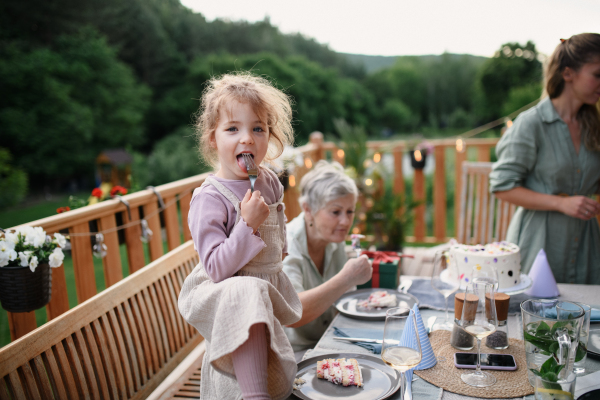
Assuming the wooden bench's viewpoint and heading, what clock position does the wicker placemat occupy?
The wicker placemat is roughly at 12 o'clock from the wooden bench.

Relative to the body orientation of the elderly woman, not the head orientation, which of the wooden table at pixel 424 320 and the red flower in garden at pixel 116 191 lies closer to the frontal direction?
the wooden table

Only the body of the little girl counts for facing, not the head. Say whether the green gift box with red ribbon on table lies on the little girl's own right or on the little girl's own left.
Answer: on the little girl's own left

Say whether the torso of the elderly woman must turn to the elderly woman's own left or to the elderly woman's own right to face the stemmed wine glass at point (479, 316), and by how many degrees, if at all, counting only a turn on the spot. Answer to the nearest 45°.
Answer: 0° — they already face it

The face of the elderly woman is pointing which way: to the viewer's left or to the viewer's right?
to the viewer's right

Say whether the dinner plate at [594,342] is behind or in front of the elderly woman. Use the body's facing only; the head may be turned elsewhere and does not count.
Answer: in front

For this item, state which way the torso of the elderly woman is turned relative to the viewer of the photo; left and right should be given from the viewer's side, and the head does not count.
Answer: facing the viewer and to the right of the viewer

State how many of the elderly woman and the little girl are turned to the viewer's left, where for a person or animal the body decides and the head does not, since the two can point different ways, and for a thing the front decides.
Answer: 0
